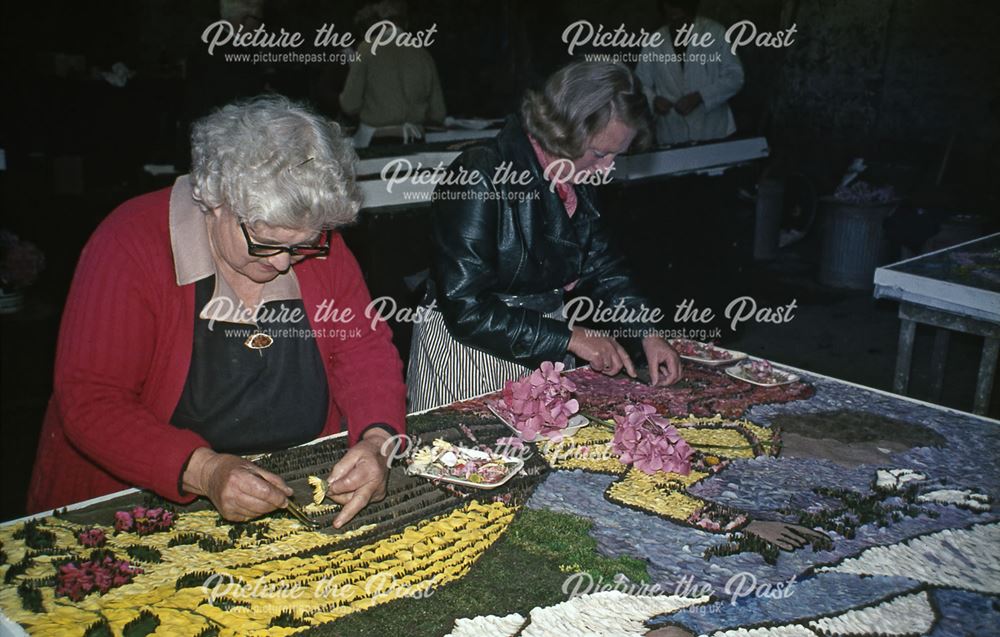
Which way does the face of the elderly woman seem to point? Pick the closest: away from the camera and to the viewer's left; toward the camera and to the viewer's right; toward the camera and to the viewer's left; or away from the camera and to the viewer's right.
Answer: toward the camera and to the viewer's right

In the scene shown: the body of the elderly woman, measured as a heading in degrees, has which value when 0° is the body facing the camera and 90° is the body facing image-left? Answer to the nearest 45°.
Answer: approximately 315°

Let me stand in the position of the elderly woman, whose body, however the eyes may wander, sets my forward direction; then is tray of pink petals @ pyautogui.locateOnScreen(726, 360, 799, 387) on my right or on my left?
on my left

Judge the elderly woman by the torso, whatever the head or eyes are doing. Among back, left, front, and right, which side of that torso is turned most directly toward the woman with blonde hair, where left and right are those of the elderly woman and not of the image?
left

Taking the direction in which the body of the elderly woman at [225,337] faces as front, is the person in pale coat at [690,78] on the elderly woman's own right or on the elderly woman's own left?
on the elderly woman's own left

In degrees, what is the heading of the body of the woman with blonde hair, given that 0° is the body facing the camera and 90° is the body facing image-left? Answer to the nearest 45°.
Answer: approximately 315°

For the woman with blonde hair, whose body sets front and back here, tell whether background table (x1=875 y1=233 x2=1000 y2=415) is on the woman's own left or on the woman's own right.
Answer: on the woman's own left

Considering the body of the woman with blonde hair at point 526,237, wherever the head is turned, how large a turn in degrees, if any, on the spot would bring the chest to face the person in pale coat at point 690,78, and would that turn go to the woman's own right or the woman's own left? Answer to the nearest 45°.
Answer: approximately 135° to the woman's own left

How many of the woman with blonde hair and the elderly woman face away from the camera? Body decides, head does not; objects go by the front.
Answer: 0
